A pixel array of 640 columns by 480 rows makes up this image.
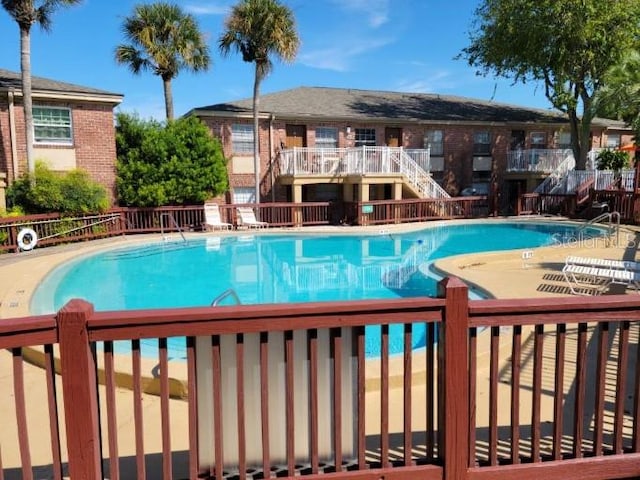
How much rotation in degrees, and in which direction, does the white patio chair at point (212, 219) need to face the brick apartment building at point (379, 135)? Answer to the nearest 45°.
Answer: approximately 90° to its left

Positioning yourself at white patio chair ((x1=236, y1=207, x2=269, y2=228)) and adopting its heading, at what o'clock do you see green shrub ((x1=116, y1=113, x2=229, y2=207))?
The green shrub is roughly at 6 o'clock from the white patio chair.

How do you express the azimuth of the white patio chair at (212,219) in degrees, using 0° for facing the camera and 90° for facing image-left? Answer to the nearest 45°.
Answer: approximately 315°

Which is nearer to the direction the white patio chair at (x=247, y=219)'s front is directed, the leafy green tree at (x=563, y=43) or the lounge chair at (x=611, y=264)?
the lounge chair
